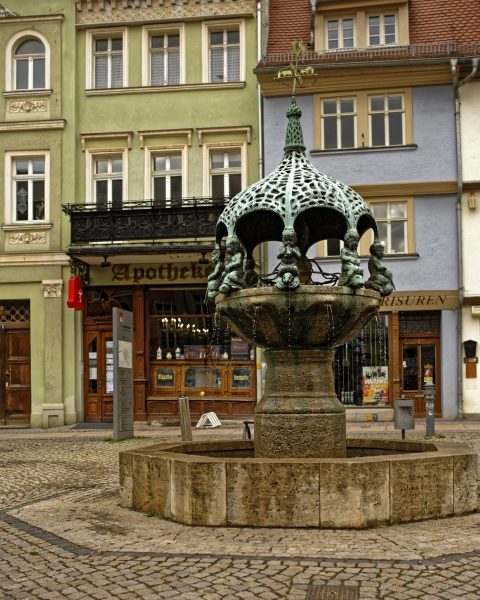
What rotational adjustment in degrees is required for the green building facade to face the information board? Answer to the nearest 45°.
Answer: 0° — it already faces it

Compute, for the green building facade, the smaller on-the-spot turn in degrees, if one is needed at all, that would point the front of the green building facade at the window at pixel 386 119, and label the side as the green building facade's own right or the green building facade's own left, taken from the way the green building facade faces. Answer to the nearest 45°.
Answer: approximately 90° to the green building facade's own left

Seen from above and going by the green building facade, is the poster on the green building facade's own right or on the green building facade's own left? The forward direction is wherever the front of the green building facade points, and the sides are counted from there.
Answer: on the green building facade's own left

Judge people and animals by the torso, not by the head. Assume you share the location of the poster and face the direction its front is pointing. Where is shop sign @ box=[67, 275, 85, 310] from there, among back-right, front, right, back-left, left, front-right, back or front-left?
right

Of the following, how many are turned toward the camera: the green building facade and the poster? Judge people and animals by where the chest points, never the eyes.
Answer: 2

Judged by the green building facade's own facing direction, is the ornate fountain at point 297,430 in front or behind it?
in front

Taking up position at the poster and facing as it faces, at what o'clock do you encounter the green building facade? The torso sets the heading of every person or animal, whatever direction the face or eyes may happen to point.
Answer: The green building facade is roughly at 3 o'clock from the poster.

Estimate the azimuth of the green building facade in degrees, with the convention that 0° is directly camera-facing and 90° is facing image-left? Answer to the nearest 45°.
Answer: approximately 0°

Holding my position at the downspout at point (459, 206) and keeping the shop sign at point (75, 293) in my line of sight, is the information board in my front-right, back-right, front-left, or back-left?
front-left

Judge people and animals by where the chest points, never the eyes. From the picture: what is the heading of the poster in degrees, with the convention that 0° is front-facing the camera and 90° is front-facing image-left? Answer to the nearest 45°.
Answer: approximately 0°

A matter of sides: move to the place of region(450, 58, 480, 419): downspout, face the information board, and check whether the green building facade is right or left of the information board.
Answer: right
